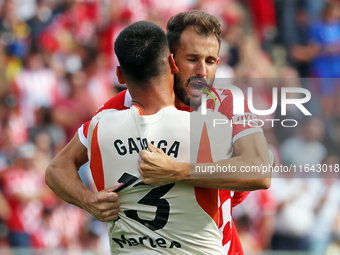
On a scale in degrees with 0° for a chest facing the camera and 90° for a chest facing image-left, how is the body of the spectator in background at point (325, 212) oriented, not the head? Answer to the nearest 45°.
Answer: approximately 0°

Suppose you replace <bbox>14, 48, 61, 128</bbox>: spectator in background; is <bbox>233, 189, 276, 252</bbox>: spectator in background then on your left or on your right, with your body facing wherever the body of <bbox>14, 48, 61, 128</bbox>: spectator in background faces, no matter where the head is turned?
on your left

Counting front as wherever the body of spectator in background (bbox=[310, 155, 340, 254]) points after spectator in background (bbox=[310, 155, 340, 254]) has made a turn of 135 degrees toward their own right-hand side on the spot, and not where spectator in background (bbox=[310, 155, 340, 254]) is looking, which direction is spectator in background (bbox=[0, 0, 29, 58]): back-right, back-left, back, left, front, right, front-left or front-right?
front-left

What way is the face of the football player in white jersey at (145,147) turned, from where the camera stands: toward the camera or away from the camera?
away from the camera

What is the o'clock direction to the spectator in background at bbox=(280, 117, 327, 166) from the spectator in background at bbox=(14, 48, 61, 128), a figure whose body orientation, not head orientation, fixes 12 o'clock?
the spectator in background at bbox=(280, 117, 327, 166) is roughly at 10 o'clock from the spectator in background at bbox=(14, 48, 61, 128).

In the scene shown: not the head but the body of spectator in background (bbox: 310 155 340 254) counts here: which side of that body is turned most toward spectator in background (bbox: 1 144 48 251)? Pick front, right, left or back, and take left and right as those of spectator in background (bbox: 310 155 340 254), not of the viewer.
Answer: right
